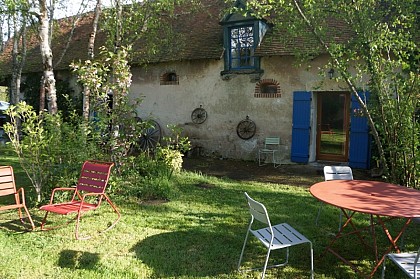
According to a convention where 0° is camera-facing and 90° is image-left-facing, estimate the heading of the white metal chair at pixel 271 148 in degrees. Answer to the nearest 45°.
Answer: approximately 45°

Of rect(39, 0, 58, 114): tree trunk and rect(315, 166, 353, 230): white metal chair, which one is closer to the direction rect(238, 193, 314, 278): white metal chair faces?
the white metal chair

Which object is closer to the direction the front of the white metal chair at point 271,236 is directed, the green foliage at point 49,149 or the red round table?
the red round table

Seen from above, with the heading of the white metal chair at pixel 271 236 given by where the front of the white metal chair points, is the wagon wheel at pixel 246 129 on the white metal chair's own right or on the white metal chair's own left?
on the white metal chair's own left

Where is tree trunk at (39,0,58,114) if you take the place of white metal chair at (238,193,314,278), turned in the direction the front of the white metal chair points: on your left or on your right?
on your left

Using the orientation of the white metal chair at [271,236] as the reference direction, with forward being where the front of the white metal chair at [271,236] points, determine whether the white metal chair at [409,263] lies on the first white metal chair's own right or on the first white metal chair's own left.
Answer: on the first white metal chair's own right

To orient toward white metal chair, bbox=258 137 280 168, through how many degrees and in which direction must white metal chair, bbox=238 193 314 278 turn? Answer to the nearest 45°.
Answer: approximately 45° to its left

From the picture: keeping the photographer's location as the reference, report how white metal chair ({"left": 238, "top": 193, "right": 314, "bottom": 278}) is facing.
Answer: facing away from the viewer and to the right of the viewer

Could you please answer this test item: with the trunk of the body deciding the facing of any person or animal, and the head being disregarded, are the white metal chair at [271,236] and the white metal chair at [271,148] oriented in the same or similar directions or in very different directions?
very different directions
